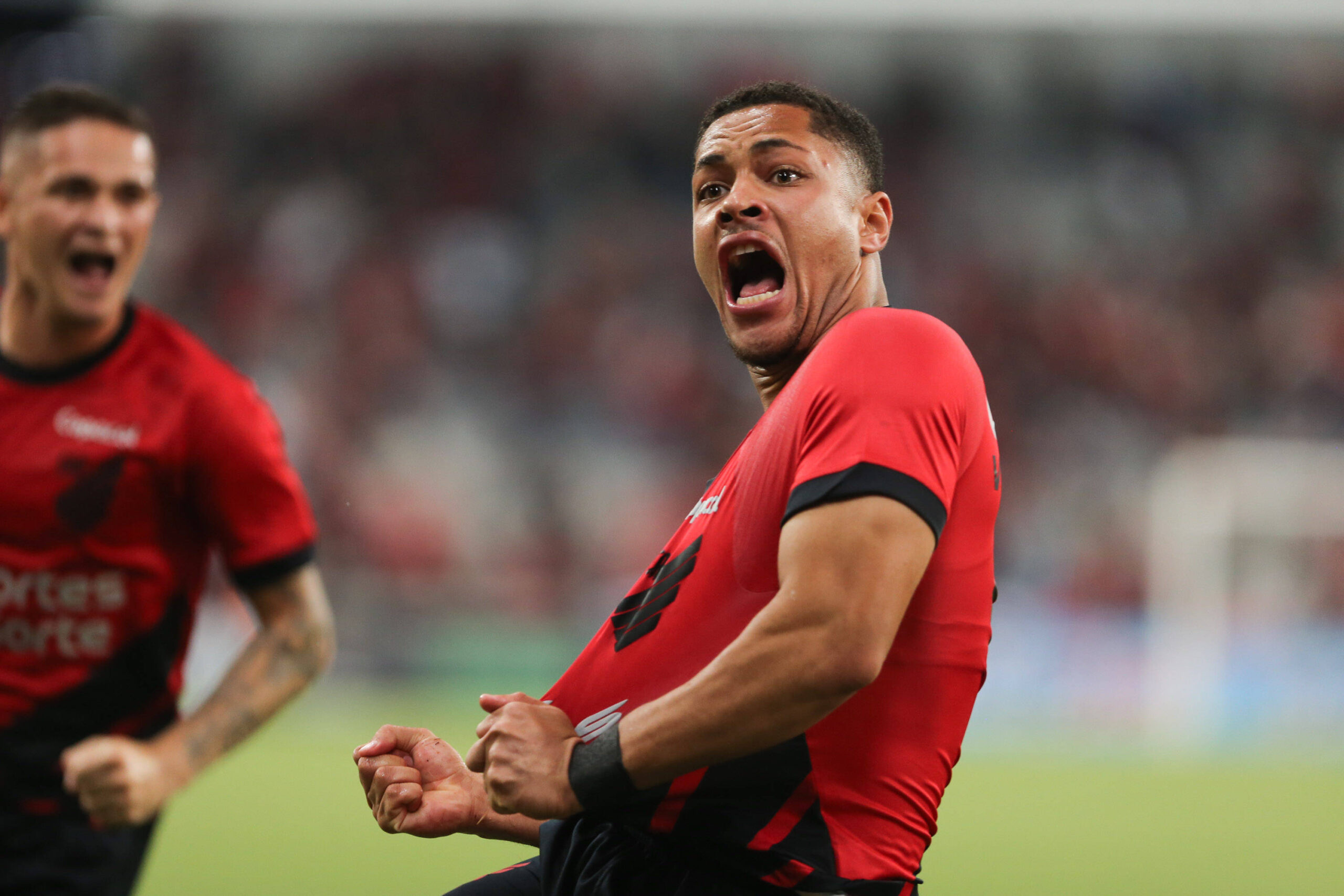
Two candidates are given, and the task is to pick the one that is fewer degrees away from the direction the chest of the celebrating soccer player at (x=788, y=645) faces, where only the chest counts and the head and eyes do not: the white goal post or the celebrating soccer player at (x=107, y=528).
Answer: the celebrating soccer player

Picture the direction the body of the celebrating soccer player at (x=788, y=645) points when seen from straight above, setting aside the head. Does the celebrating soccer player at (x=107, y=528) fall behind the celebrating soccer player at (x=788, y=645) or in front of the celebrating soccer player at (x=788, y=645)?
in front

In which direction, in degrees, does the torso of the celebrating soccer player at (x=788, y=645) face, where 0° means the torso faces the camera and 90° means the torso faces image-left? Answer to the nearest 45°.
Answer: approximately 90°

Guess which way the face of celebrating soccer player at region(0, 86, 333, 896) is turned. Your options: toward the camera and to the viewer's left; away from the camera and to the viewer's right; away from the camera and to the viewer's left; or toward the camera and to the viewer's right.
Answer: toward the camera and to the viewer's right

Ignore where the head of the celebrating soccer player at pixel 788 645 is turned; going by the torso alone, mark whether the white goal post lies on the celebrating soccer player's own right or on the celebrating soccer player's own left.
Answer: on the celebrating soccer player's own right

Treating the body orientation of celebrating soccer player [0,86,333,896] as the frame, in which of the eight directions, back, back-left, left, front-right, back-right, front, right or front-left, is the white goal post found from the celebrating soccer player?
back-left

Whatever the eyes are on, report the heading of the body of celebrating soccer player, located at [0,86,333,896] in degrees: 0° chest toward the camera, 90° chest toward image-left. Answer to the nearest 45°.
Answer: approximately 0°

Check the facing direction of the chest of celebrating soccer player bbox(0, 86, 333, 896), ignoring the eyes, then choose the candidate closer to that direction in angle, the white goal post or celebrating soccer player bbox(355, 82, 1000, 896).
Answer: the celebrating soccer player
